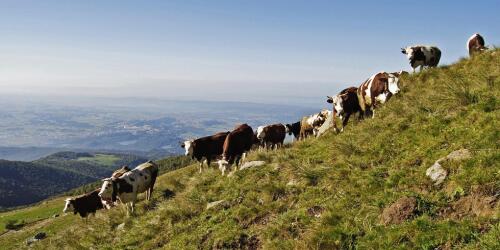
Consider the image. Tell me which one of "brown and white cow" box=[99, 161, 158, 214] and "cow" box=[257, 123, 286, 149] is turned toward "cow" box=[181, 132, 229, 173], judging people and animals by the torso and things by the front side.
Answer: "cow" box=[257, 123, 286, 149]

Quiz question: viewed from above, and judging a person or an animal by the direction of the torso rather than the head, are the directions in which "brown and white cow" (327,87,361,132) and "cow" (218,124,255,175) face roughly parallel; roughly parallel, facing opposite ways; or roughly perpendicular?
roughly parallel

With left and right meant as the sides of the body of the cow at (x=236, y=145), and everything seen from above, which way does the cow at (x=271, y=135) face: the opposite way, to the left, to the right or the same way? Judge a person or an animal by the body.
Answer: the same way

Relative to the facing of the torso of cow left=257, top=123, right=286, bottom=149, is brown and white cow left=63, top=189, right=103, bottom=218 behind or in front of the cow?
in front

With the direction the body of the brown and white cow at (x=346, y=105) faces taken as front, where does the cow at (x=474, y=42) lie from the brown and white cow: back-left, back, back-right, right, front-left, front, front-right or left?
back

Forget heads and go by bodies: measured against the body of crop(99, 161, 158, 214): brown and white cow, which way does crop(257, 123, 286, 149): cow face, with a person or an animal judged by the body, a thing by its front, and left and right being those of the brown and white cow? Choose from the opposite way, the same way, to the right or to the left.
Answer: the same way

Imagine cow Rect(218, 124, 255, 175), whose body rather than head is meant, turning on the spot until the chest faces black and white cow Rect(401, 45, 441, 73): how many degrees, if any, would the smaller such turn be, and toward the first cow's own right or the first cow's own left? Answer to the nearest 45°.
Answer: approximately 135° to the first cow's own left

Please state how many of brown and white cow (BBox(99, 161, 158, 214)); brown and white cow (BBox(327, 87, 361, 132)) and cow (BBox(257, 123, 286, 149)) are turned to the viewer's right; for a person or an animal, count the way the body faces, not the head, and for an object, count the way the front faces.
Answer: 0

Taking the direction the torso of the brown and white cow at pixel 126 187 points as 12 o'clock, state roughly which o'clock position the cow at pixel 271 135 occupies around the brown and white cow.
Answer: The cow is roughly at 6 o'clock from the brown and white cow.

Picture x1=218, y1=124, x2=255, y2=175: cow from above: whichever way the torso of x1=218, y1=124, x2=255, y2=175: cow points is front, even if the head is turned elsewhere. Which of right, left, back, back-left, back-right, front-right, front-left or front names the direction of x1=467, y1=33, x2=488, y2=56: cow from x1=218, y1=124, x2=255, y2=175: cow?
back-left

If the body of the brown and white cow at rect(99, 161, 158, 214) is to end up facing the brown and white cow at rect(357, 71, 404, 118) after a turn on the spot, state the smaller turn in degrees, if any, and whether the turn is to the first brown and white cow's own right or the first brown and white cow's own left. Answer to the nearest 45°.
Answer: approximately 135° to the first brown and white cow's own left

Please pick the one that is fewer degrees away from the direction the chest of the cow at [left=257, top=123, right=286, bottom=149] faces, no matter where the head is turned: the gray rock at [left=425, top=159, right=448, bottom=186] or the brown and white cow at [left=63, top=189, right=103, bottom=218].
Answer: the brown and white cow

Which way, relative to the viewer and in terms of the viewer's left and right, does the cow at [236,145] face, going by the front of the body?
facing the viewer and to the left of the viewer

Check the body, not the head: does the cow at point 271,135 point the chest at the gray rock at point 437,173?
no

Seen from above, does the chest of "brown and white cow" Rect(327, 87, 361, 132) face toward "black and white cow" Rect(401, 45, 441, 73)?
no

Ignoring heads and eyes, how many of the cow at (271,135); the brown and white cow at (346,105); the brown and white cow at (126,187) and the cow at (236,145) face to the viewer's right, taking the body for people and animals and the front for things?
0
